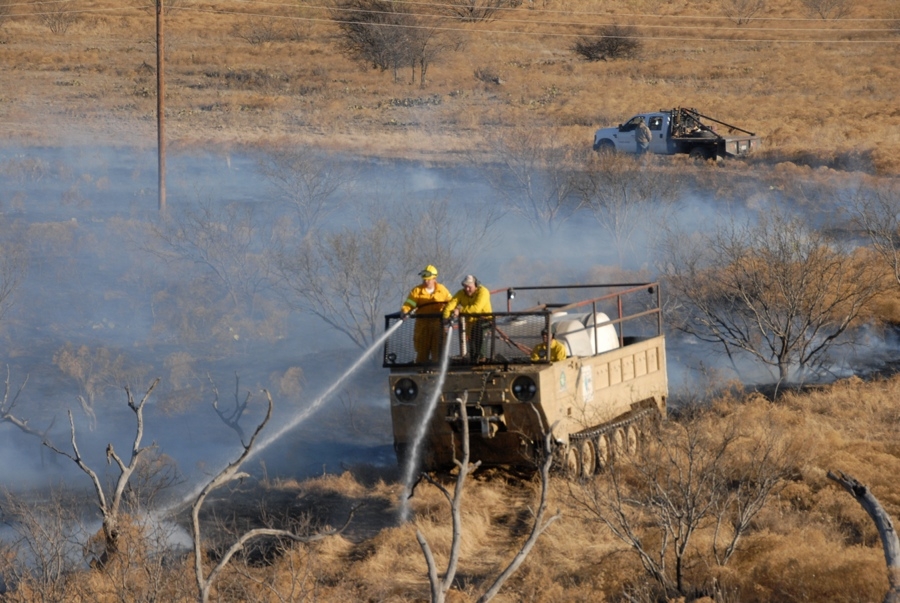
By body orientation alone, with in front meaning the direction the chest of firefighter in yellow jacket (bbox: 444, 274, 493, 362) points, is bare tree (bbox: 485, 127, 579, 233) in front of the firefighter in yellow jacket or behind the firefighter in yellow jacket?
behind

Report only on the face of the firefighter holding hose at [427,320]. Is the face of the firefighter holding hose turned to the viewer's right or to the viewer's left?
to the viewer's left

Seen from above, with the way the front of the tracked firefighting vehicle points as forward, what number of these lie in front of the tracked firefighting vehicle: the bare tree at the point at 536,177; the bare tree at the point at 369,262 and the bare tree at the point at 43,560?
1

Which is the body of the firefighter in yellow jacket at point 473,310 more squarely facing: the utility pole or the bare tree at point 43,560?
the bare tree

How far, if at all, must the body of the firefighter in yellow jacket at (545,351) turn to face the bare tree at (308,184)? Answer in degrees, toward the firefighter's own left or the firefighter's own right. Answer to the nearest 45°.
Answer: approximately 135° to the firefighter's own right

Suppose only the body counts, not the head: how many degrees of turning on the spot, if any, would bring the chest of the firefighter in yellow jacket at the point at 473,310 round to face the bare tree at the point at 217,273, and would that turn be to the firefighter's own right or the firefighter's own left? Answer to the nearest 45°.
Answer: approximately 135° to the firefighter's own right

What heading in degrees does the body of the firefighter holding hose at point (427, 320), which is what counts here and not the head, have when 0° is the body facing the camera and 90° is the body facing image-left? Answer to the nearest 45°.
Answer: approximately 0°

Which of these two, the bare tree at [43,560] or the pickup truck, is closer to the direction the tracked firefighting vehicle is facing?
the bare tree
